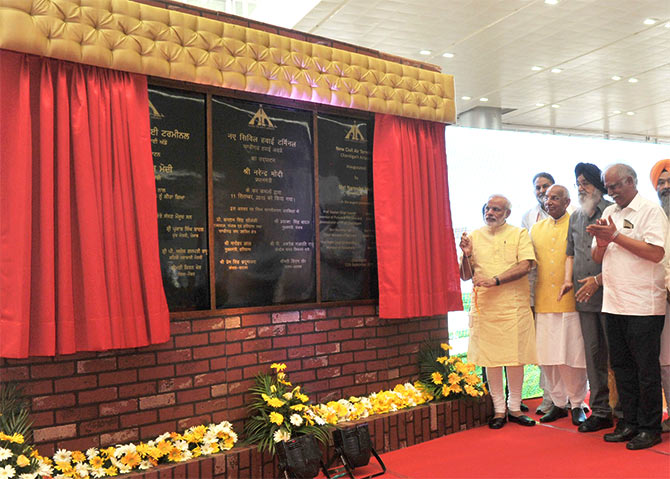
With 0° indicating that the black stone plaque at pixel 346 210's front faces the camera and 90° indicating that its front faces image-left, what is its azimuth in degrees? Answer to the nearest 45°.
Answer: approximately 315°

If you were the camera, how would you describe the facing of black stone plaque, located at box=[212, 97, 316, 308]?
facing the viewer and to the right of the viewer

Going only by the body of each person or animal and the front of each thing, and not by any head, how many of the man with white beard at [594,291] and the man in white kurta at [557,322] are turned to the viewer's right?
0

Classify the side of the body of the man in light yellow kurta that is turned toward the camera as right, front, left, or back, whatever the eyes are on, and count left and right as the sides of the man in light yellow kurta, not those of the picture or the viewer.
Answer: front

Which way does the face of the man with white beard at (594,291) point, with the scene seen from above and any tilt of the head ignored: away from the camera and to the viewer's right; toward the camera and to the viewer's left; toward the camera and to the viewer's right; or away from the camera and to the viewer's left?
toward the camera and to the viewer's left

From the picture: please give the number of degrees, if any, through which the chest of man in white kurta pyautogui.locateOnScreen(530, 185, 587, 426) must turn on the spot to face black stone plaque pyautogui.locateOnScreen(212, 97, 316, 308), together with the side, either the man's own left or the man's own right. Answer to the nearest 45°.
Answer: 0° — they already face it

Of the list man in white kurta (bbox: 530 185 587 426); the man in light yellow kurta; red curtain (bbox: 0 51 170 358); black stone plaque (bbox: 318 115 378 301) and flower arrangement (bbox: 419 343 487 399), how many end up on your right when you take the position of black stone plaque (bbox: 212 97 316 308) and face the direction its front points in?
1

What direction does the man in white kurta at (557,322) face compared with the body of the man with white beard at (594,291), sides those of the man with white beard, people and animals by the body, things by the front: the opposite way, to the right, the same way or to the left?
the same way

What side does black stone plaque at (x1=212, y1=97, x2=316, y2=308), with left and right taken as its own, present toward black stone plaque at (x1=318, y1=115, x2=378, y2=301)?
left

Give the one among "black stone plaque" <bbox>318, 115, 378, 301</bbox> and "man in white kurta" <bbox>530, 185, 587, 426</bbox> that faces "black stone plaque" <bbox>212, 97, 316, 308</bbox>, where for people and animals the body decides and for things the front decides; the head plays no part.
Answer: the man in white kurta

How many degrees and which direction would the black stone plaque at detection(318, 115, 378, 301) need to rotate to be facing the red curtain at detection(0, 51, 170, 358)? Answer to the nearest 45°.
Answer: approximately 90° to its right

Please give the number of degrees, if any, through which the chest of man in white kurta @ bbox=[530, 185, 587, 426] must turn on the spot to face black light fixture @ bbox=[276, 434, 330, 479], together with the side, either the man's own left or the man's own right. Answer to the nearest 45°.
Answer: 0° — they already face it

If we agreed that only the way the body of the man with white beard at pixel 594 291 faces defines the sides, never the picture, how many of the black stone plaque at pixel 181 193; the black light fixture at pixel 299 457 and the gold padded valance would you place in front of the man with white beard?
3

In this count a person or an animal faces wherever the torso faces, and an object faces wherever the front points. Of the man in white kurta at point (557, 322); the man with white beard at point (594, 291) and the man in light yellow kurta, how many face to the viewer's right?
0

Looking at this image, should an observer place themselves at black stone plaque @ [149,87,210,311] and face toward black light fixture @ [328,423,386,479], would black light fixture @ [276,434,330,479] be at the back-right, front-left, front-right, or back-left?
front-right

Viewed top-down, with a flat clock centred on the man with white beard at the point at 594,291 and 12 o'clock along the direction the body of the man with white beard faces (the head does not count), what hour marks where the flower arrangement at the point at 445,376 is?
The flower arrangement is roughly at 1 o'clock from the man with white beard.

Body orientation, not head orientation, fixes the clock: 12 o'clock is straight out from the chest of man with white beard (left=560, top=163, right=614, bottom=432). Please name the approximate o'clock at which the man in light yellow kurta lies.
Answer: The man in light yellow kurta is roughly at 1 o'clock from the man with white beard.

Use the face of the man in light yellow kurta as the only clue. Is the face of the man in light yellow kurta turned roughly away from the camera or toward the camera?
toward the camera
